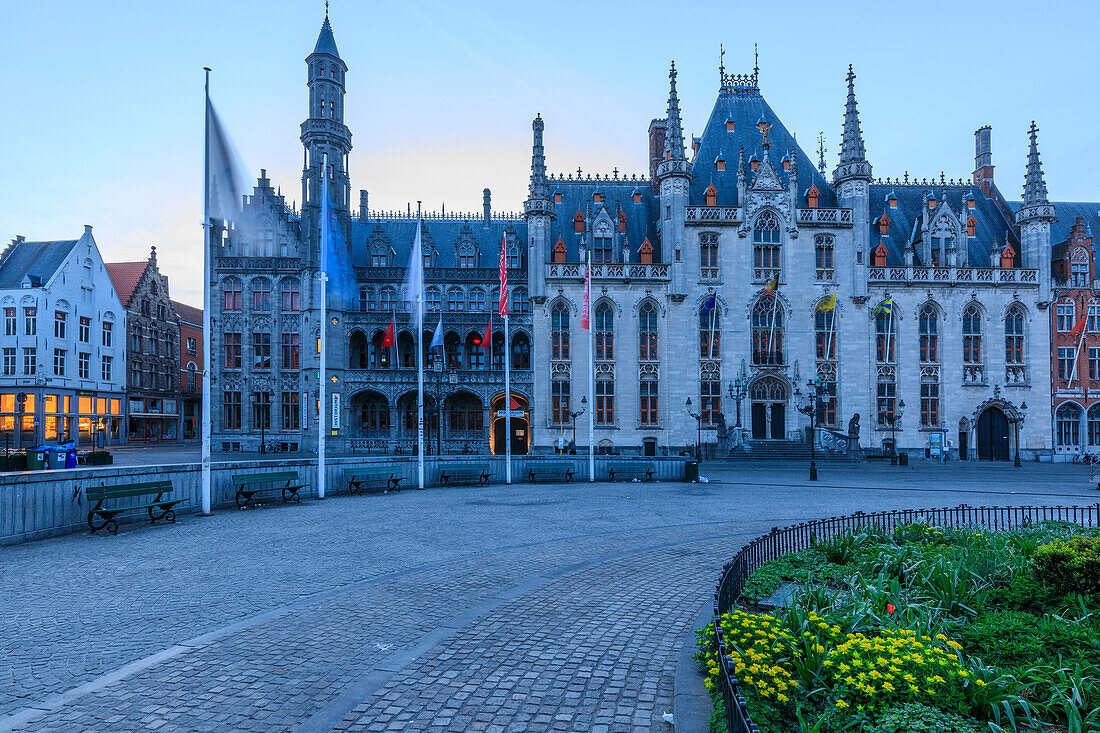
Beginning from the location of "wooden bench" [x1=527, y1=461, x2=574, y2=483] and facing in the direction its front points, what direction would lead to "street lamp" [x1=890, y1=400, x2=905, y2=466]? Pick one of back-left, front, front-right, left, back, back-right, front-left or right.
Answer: back-left

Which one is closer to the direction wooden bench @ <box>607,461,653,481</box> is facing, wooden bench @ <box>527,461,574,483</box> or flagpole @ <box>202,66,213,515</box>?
the flagpole

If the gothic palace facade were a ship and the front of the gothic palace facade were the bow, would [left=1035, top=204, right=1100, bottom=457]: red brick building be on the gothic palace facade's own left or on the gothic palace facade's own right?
on the gothic palace facade's own left

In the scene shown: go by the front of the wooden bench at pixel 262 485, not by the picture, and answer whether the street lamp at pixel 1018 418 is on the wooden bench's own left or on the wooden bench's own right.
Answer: on the wooden bench's own left

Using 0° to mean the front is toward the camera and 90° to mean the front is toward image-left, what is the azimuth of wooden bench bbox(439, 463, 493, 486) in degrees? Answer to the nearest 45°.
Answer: approximately 0°

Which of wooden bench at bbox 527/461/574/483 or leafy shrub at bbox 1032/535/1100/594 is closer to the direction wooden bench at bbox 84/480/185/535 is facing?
the leafy shrub
